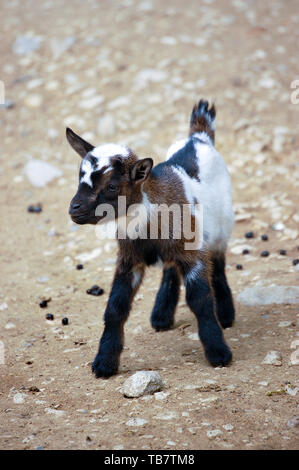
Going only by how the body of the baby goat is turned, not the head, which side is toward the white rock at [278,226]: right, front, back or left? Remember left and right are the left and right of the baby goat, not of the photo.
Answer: back

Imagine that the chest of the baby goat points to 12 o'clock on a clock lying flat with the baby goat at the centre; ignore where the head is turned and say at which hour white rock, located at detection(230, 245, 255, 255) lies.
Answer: The white rock is roughly at 5 o'clock from the baby goat.

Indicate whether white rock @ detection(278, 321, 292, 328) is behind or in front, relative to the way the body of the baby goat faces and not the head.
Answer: behind

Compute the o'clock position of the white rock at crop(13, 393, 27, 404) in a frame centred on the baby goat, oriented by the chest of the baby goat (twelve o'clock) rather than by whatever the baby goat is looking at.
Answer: The white rock is roughly at 1 o'clock from the baby goat.

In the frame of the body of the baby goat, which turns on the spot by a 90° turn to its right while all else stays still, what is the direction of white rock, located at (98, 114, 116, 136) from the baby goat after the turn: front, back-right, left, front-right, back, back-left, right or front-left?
front-right

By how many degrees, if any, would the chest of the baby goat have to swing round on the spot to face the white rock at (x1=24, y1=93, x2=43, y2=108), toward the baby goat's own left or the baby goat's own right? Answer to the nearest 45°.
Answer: approximately 135° to the baby goat's own right

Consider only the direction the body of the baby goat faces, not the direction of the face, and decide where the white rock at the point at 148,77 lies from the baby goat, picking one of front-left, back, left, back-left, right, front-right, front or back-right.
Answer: back-right

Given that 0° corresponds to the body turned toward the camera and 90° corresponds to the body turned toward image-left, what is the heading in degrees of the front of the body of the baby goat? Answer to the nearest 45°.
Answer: approximately 45°

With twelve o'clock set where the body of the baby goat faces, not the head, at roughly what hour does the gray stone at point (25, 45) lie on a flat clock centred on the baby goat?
The gray stone is roughly at 4 o'clock from the baby goat.

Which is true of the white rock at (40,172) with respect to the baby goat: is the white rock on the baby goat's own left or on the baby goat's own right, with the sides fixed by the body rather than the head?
on the baby goat's own right
